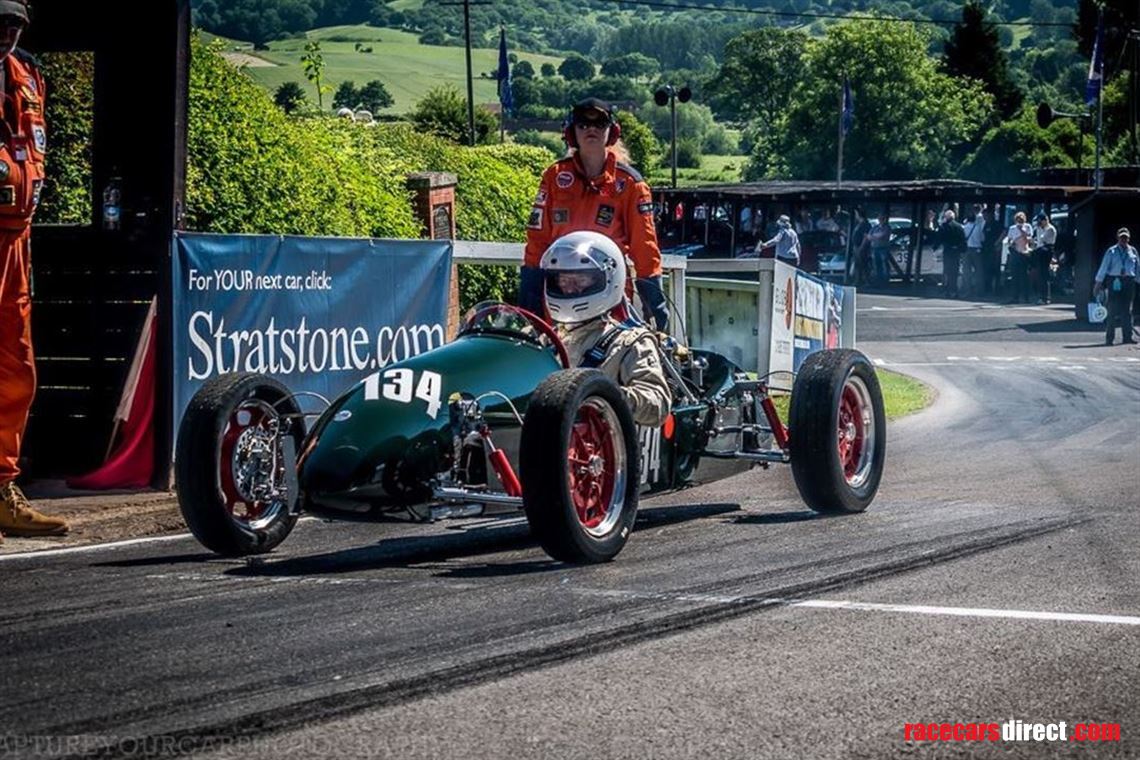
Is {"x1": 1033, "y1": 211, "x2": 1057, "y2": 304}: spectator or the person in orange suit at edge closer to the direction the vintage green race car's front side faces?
the person in orange suit at edge

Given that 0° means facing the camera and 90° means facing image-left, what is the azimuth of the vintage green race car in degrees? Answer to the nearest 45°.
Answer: approximately 45°

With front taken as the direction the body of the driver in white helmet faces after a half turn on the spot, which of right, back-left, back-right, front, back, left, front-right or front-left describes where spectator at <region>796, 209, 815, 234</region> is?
front-left

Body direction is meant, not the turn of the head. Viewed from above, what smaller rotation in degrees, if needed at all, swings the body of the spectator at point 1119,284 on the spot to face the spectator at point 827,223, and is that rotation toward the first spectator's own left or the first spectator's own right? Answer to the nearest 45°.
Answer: approximately 135° to the first spectator's own right

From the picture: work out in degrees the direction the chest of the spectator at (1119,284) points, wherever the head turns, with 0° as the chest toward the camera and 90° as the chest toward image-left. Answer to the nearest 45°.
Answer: approximately 0°

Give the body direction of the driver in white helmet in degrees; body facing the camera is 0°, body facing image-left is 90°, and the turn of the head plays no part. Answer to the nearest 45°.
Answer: approximately 45°
